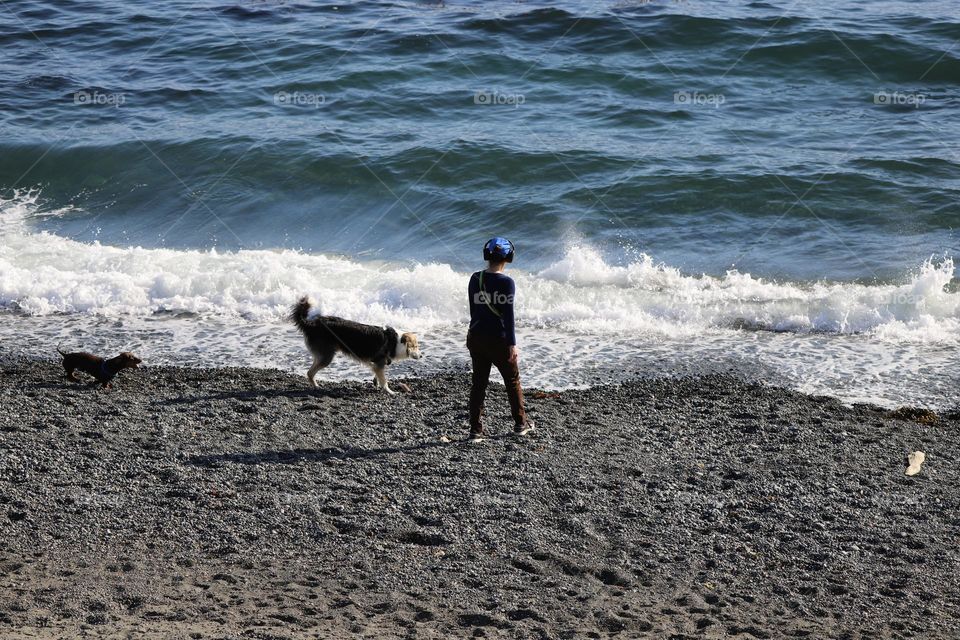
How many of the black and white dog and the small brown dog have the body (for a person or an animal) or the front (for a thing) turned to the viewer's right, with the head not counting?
2

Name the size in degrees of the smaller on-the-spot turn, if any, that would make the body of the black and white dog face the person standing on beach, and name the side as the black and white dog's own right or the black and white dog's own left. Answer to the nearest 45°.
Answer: approximately 45° to the black and white dog's own right

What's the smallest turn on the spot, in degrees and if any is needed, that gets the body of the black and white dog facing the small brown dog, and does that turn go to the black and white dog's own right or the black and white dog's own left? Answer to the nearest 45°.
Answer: approximately 180°

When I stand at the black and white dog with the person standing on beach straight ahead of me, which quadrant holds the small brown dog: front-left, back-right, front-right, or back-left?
back-right

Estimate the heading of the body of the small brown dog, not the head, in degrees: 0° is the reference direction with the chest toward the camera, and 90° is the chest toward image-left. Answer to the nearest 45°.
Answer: approximately 270°

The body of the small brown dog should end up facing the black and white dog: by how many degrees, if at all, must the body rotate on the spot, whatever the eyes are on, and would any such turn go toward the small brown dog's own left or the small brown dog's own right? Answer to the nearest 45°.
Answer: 0° — it already faces it

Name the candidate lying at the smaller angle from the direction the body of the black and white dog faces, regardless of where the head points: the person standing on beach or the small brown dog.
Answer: the person standing on beach

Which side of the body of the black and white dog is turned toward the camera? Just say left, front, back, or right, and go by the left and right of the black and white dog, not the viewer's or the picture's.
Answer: right
